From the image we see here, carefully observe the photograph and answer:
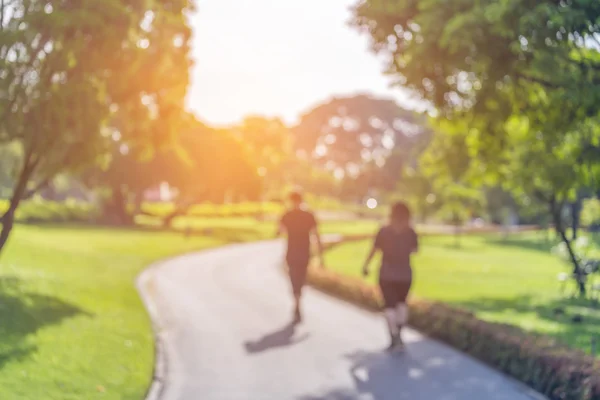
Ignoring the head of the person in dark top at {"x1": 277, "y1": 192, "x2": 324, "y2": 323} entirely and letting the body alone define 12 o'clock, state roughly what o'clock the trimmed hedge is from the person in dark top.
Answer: The trimmed hedge is roughly at 5 o'clock from the person in dark top.

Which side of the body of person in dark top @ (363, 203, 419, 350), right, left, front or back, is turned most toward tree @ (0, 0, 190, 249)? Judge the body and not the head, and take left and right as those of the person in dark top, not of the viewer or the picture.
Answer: left

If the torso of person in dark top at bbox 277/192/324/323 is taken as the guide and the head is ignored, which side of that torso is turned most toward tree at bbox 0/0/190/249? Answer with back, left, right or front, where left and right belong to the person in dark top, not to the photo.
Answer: left

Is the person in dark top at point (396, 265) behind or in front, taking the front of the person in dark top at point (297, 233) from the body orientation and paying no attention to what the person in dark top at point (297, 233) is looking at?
behind

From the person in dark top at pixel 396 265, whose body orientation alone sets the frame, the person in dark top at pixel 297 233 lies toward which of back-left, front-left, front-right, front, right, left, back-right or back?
front-left

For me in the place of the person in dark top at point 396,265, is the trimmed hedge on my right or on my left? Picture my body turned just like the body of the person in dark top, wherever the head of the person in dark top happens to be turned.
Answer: on my right

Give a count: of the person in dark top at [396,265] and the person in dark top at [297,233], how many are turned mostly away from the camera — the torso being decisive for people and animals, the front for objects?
2

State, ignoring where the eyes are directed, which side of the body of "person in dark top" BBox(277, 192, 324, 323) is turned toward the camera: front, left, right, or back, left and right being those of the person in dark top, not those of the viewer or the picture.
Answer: back

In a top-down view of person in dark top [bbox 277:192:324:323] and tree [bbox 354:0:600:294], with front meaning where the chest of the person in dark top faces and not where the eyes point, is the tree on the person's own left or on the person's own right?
on the person's own right

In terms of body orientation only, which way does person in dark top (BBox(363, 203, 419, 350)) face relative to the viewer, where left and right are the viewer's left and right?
facing away from the viewer
